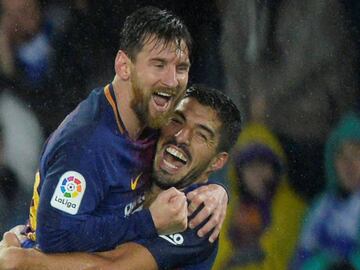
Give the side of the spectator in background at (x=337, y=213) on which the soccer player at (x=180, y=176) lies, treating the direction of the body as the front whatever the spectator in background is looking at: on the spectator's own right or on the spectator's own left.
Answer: on the spectator's own right

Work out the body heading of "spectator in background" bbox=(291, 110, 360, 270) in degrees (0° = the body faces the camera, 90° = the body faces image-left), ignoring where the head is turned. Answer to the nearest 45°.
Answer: approximately 0°

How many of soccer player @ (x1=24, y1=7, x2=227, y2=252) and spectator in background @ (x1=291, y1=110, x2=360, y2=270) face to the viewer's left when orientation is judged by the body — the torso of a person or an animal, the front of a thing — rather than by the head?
0

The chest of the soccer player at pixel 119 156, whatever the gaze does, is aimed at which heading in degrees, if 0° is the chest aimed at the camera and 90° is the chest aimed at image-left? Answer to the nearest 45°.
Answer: approximately 315°

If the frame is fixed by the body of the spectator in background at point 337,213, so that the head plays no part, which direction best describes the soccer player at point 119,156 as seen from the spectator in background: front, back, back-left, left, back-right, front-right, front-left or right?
front-right

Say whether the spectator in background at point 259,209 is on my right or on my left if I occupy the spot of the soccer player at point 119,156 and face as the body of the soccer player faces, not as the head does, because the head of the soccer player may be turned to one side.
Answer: on my left

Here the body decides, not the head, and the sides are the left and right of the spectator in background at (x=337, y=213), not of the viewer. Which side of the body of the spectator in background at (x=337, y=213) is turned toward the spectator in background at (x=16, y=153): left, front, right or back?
right
